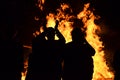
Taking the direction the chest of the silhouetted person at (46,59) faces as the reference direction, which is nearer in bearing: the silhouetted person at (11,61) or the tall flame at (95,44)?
the tall flame

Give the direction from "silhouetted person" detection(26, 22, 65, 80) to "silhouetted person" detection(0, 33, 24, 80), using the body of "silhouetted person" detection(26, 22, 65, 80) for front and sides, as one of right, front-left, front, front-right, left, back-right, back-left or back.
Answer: left

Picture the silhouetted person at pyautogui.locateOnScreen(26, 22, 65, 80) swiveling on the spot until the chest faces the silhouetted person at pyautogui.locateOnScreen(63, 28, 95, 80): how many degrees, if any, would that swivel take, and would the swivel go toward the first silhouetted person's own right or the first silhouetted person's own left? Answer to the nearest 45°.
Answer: approximately 90° to the first silhouetted person's own right

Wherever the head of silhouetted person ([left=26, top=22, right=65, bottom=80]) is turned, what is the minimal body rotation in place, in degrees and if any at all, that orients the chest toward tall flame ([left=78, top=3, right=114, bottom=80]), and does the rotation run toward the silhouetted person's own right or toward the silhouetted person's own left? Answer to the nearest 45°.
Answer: approximately 45° to the silhouetted person's own right

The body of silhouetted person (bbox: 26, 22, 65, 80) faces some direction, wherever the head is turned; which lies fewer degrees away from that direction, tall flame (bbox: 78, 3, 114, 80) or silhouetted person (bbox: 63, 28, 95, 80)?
the tall flame

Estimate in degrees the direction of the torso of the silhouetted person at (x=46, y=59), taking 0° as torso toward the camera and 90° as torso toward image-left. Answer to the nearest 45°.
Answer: approximately 180°
